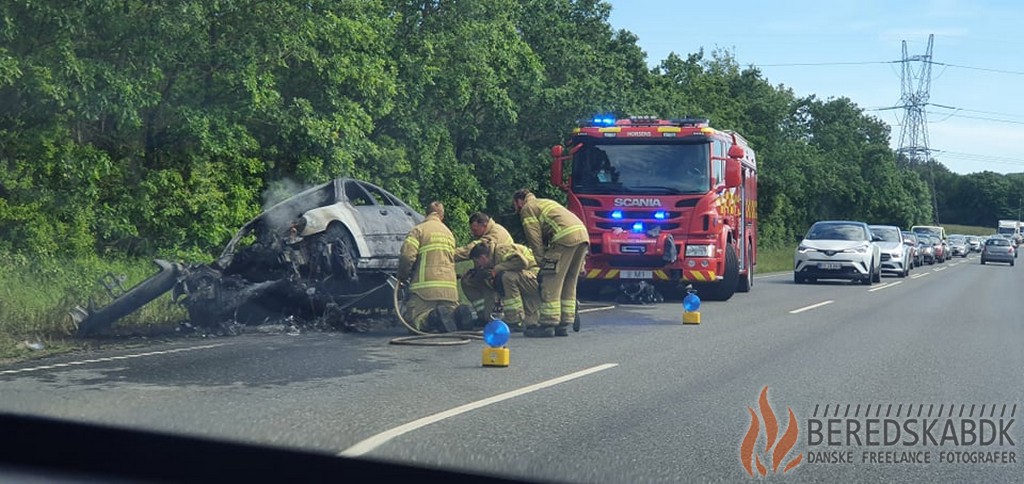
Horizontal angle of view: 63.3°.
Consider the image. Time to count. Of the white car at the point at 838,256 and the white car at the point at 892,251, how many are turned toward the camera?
2

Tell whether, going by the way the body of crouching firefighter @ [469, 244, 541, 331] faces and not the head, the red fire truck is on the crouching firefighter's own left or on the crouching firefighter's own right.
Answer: on the crouching firefighter's own right

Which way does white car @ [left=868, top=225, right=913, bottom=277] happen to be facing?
toward the camera

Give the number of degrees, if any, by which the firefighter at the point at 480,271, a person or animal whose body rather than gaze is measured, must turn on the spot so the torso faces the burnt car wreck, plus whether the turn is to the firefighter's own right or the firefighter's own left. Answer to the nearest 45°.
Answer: approximately 45° to the firefighter's own right

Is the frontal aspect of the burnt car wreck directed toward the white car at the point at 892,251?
no

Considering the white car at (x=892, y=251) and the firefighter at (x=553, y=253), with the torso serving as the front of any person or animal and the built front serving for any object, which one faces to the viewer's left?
the firefighter

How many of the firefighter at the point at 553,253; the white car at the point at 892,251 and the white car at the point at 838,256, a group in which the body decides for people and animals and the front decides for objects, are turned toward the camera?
2

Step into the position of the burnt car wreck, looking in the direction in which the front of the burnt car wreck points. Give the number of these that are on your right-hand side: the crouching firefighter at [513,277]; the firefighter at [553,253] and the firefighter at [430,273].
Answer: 0

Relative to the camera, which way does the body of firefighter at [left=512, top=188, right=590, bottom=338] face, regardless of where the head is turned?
to the viewer's left

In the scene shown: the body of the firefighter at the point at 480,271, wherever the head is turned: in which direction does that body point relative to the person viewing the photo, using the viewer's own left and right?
facing the viewer and to the left of the viewer

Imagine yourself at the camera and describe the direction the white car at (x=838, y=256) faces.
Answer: facing the viewer

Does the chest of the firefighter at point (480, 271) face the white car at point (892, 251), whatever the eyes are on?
no

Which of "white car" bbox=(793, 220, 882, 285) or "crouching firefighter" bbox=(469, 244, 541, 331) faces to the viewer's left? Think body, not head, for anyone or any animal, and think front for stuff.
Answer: the crouching firefighter

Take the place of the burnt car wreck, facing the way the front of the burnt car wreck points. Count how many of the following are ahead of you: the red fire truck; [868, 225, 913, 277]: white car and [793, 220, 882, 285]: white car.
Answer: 0

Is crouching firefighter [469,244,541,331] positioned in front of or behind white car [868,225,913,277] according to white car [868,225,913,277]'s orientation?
in front

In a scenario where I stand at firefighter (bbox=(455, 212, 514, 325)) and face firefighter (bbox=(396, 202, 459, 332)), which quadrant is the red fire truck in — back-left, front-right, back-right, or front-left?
back-right

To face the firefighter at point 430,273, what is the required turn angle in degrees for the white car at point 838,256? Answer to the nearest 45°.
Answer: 0° — it already faces them

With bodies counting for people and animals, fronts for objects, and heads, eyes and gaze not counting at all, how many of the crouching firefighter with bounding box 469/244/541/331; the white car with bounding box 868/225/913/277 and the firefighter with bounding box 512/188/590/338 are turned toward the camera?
1

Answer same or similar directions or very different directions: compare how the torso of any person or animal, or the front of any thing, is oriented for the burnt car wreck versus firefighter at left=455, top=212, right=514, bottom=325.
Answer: same or similar directions
